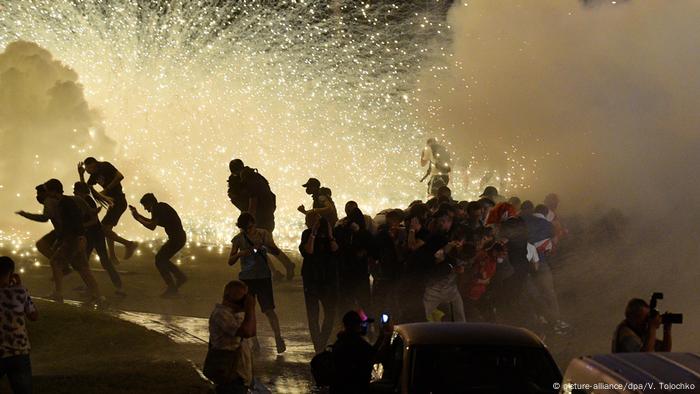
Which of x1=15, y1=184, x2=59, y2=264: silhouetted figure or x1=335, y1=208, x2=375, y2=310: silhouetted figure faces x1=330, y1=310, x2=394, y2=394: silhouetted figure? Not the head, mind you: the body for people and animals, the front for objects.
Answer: x1=335, y1=208, x2=375, y2=310: silhouetted figure

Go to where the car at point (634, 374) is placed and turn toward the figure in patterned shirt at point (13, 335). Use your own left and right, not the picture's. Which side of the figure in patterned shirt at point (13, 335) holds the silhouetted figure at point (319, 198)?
right

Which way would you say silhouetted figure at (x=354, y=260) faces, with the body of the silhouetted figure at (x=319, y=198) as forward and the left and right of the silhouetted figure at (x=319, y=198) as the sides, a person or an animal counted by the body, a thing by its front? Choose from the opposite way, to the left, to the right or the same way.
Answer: to the left

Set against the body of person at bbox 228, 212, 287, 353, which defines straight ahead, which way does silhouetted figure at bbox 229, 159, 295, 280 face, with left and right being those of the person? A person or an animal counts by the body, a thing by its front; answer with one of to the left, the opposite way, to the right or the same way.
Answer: to the right

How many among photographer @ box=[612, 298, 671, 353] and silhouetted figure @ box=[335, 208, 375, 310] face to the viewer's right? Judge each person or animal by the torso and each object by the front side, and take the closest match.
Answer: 1

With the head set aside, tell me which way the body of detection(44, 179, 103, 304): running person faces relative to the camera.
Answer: to the viewer's left

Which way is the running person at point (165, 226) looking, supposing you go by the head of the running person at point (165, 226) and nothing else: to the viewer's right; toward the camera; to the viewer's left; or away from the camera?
to the viewer's left

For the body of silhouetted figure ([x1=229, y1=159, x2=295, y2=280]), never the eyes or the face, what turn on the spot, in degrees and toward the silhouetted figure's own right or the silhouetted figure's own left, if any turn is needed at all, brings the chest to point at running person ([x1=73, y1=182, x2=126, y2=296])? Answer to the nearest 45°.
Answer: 0° — they already face them

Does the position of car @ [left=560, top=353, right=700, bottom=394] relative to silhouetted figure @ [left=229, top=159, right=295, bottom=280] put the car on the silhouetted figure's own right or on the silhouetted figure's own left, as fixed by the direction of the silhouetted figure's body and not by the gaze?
on the silhouetted figure's own left

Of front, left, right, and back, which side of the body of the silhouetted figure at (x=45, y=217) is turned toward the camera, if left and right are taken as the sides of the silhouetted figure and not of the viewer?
left

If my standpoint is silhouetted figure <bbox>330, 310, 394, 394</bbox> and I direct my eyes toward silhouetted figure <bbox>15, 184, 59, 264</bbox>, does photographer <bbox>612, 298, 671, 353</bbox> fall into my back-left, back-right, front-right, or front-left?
back-right

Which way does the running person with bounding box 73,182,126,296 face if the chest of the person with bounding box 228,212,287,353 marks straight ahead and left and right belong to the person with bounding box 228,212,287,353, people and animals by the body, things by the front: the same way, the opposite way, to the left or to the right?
to the right
